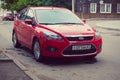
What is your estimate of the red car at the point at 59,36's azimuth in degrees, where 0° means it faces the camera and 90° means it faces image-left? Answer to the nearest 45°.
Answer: approximately 315°
